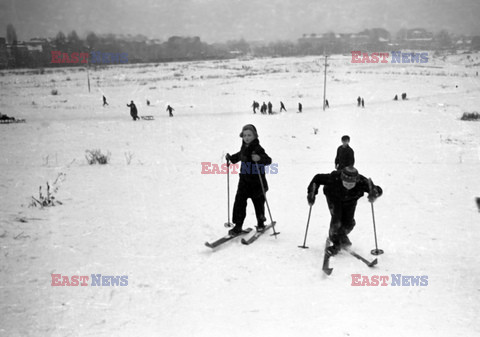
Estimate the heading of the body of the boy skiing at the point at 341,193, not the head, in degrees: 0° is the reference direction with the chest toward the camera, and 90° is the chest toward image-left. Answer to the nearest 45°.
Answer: approximately 0°

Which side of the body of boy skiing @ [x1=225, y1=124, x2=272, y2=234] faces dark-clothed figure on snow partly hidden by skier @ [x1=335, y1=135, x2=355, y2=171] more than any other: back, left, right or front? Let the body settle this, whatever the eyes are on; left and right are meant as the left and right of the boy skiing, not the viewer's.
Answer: back

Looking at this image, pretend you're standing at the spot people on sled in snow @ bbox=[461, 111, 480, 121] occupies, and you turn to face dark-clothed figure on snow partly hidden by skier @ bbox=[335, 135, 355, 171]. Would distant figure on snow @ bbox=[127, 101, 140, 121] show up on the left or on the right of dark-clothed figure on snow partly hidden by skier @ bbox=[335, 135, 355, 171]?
right

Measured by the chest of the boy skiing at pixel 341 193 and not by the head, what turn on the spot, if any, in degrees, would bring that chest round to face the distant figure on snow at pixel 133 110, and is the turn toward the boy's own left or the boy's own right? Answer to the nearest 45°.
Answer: approximately 135° to the boy's own right

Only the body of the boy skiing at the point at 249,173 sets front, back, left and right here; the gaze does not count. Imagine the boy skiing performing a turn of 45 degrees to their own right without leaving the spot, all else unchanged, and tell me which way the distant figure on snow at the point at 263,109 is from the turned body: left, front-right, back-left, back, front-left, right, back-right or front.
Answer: right
